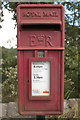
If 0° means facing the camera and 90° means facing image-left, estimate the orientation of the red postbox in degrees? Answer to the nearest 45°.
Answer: approximately 0°
